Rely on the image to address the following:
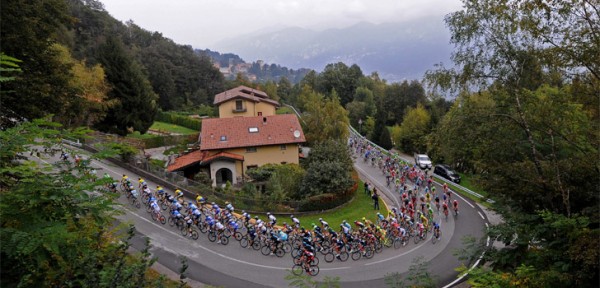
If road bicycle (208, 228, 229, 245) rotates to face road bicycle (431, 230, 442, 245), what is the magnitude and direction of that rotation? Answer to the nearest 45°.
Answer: approximately 135° to its right

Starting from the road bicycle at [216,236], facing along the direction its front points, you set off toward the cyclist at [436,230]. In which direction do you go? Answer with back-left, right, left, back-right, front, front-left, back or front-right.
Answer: back-right

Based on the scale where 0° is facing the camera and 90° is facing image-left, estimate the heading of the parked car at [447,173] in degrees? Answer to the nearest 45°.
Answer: approximately 315°

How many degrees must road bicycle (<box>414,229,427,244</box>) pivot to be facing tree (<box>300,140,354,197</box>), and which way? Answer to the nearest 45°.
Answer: approximately 90° to its right

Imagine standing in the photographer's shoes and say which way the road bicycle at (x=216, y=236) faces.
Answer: facing away from the viewer and to the left of the viewer

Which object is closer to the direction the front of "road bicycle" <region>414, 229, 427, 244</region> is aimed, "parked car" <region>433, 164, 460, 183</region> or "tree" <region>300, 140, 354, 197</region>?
the tree

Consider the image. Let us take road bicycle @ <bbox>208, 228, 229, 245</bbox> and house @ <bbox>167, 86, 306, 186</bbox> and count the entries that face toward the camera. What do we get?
1

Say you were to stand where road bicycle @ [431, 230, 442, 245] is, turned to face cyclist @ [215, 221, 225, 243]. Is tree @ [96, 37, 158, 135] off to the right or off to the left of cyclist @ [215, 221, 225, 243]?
right

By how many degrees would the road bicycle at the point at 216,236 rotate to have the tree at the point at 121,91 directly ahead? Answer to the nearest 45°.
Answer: approximately 45° to its right
